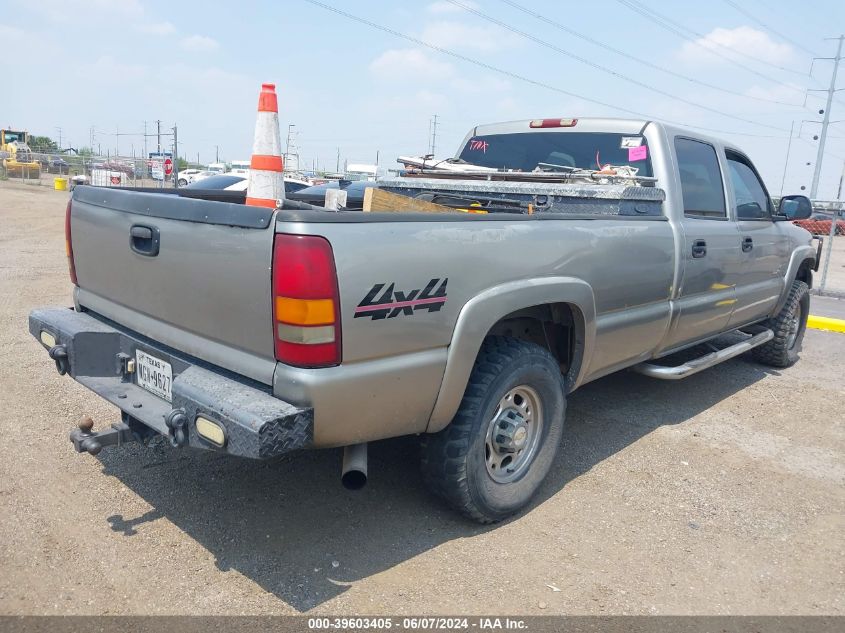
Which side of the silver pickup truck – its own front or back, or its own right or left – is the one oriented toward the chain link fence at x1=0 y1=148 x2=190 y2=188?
left

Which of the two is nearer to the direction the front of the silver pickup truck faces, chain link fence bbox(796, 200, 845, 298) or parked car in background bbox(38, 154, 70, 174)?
the chain link fence

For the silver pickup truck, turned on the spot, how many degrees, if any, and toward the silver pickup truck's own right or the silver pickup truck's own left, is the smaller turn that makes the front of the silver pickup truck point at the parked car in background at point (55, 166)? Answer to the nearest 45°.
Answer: approximately 90° to the silver pickup truck's own left

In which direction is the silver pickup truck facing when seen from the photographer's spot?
facing away from the viewer and to the right of the viewer

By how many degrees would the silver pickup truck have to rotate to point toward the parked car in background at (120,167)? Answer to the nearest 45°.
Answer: approximately 90° to its left
